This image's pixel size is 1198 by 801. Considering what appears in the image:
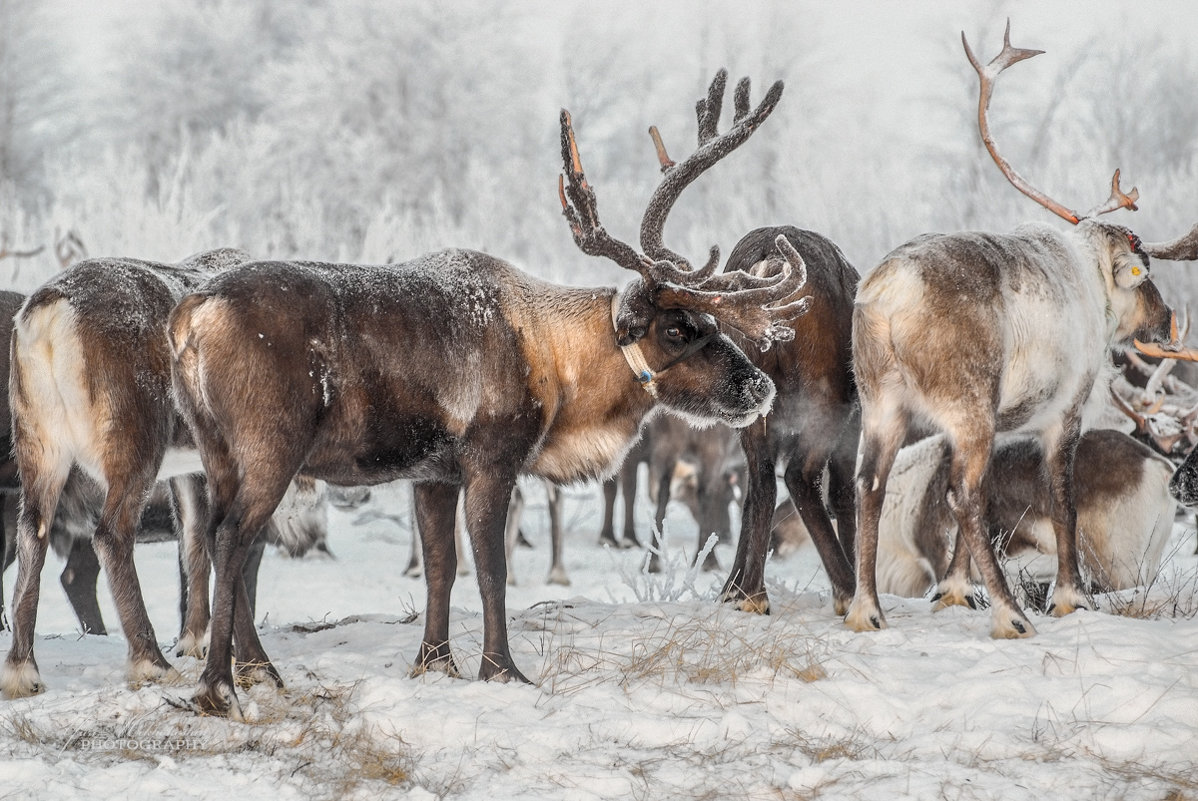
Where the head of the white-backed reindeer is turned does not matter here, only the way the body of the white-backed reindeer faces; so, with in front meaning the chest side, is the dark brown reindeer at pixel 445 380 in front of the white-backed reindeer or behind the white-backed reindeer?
behind

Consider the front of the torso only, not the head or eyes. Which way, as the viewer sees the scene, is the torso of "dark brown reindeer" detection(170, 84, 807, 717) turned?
to the viewer's right

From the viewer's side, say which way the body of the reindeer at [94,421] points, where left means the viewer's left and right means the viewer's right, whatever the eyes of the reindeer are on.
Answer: facing away from the viewer and to the right of the viewer

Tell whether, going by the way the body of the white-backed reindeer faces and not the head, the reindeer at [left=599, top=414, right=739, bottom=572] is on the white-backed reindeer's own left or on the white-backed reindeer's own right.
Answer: on the white-backed reindeer's own left

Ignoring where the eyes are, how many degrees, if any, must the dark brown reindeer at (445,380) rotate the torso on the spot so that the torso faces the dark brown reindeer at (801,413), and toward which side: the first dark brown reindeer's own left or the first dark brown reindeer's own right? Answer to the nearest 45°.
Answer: approximately 45° to the first dark brown reindeer's own left

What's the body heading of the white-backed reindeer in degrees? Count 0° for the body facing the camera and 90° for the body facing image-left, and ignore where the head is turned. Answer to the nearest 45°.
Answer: approximately 225°

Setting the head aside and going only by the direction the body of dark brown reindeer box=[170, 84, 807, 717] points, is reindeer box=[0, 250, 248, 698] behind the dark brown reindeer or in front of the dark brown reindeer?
behind

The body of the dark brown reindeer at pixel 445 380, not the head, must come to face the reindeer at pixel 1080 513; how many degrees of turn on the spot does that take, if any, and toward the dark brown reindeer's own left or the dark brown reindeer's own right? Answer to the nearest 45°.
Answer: approximately 45° to the dark brown reindeer's own left

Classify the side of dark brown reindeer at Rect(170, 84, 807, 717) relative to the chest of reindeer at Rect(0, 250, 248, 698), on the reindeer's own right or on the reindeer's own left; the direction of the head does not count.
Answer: on the reindeer's own right
